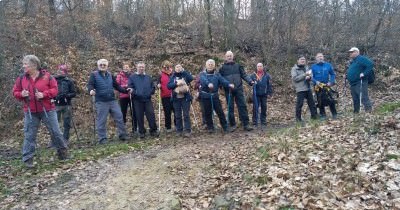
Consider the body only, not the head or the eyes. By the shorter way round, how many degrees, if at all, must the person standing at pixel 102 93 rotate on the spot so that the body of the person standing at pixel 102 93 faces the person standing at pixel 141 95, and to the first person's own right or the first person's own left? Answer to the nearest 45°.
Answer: approximately 90° to the first person's own left

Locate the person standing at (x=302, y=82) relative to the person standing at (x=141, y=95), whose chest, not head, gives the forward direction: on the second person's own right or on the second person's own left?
on the second person's own left

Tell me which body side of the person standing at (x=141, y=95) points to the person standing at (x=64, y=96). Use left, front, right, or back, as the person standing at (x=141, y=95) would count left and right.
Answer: right

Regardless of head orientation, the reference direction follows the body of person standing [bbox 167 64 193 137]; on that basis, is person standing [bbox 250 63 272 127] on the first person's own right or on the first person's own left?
on the first person's own left

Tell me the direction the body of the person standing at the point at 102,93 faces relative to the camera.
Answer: toward the camera

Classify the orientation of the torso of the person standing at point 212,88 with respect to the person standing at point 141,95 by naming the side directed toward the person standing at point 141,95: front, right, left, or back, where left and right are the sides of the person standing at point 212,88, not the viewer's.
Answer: right

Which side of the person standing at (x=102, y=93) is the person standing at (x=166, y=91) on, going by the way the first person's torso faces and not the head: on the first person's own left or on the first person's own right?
on the first person's own left

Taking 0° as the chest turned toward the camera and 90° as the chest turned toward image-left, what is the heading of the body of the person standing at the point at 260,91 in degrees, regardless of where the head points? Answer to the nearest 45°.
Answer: approximately 0°

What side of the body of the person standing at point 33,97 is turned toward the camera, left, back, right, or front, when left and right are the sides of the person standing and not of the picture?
front

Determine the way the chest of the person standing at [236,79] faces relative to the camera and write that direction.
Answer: toward the camera

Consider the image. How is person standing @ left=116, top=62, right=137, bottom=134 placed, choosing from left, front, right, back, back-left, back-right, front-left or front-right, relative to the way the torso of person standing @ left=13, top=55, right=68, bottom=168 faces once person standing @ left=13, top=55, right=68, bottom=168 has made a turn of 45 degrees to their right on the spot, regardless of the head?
back
